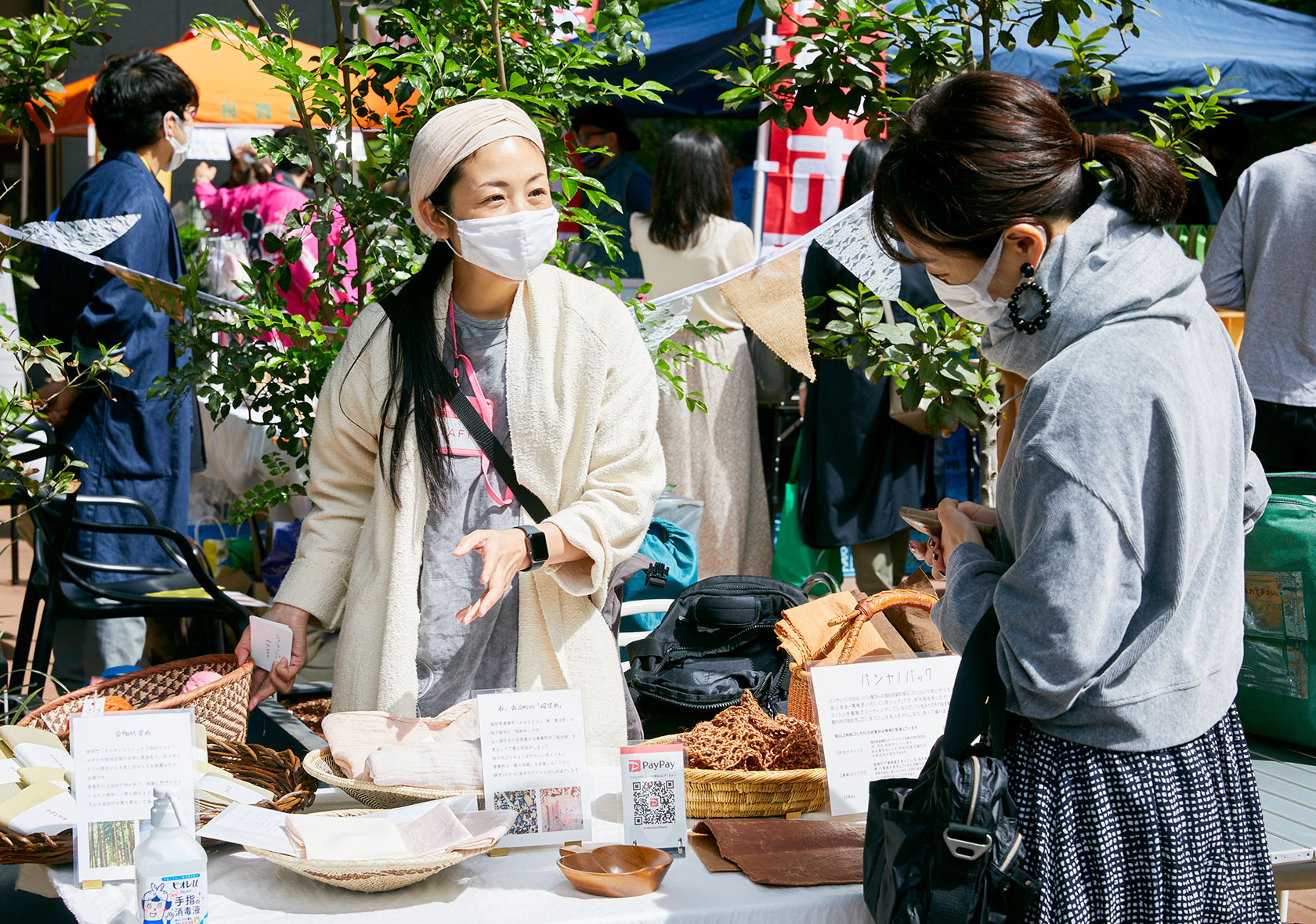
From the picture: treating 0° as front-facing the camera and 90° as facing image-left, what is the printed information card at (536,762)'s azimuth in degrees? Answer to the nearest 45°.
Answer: approximately 0°

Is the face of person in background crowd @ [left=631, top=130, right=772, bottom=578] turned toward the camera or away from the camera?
away from the camera

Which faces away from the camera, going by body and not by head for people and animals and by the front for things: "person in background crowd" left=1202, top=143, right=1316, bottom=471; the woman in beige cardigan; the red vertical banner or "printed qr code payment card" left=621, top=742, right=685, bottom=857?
the person in background crowd

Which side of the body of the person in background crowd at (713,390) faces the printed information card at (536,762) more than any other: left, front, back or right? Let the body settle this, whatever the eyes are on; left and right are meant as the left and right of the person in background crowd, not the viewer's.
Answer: back

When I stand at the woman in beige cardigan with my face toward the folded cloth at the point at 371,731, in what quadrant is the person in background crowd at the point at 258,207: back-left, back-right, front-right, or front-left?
back-right

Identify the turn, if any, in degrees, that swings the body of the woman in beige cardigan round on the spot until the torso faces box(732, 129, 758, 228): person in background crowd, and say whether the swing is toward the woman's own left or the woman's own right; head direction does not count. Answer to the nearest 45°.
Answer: approximately 180°

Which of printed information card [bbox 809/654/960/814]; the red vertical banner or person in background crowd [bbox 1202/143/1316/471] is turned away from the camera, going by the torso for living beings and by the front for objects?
the person in background crowd

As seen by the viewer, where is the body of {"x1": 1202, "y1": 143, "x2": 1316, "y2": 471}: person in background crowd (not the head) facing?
away from the camera

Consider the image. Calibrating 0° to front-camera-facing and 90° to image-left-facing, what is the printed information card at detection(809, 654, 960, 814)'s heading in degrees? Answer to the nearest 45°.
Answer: approximately 0°
